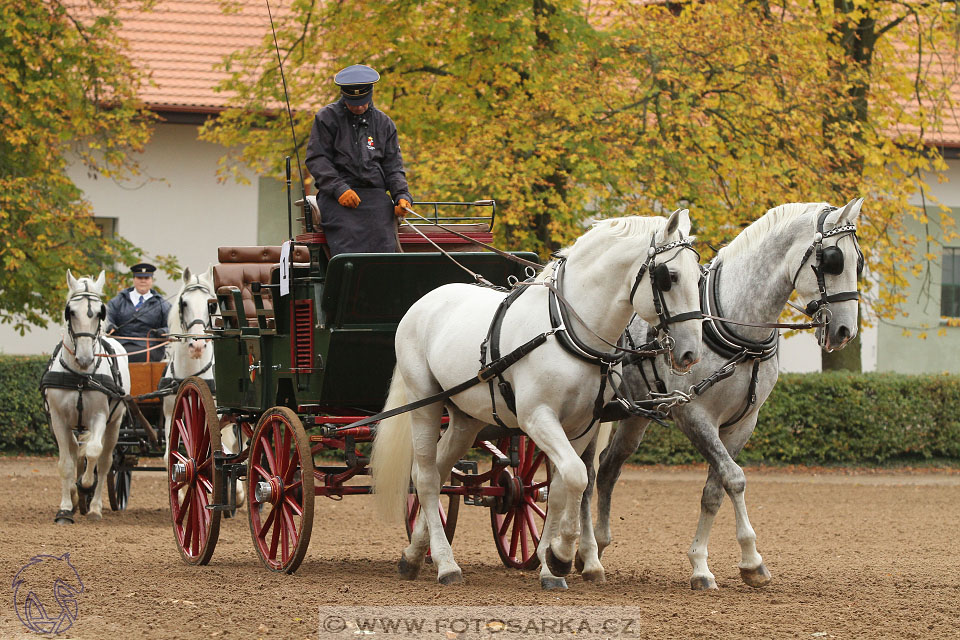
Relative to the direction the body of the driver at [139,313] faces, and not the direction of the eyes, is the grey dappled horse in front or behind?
in front

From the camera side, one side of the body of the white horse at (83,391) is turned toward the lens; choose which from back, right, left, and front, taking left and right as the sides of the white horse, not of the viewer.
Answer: front

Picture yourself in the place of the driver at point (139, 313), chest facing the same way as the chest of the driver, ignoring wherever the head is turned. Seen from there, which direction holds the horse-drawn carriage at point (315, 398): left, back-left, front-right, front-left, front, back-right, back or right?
front

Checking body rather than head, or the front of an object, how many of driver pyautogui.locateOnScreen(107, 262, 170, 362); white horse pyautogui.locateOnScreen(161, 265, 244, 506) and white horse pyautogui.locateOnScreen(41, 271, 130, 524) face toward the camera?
3

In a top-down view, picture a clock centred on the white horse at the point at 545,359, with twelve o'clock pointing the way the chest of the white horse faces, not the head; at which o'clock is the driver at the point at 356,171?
The driver is roughly at 6 o'clock from the white horse.

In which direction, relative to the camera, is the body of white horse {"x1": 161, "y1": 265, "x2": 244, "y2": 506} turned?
toward the camera

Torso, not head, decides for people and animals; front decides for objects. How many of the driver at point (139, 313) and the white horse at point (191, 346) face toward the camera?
2

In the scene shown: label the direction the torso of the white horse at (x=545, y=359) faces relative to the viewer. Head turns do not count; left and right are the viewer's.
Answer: facing the viewer and to the right of the viewer

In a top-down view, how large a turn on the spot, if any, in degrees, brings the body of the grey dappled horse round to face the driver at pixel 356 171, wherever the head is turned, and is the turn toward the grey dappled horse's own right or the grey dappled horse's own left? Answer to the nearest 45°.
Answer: approximately 135° to the grey dappled horse's own right

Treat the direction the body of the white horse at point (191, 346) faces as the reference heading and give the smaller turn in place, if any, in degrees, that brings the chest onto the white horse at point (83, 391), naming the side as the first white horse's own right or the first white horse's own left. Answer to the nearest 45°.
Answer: approximately 90° to the first white horse's own right

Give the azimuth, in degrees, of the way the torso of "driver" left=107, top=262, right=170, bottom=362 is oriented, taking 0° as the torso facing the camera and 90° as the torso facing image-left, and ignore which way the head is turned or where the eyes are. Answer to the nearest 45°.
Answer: approximately 0°

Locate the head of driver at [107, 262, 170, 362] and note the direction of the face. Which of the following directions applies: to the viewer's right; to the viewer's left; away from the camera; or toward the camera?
toward the camera
